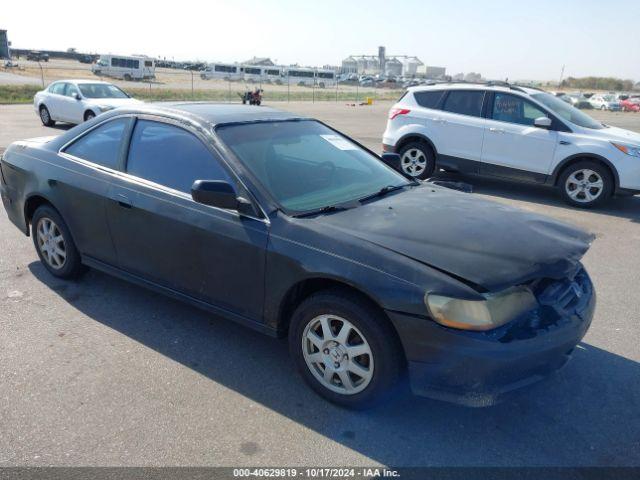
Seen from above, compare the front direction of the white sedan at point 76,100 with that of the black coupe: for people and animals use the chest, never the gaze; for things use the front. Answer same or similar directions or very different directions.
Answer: same or similar directions

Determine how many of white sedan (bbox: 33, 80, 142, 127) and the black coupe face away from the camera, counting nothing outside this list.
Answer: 0

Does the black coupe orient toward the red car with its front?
no

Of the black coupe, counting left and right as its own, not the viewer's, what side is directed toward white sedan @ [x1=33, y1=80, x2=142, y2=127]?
back

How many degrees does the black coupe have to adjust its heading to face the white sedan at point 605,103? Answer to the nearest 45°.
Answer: approximately 90° to its left

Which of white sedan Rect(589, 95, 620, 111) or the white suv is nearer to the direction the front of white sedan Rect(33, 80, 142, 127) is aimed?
the white suv

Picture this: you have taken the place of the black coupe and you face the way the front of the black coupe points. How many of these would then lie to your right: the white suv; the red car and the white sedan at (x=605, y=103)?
0

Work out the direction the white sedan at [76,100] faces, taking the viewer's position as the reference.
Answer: facing the viewer and to the right of the viewer

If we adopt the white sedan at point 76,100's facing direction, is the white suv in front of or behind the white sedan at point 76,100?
in front

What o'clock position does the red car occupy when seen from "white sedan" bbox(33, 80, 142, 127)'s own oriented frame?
The red car is roughly at 10 o'clock from the white sedan.

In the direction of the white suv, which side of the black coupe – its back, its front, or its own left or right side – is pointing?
left
